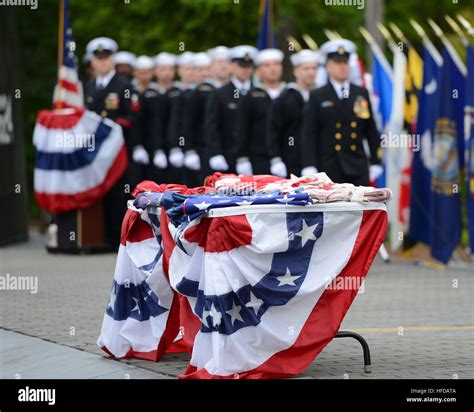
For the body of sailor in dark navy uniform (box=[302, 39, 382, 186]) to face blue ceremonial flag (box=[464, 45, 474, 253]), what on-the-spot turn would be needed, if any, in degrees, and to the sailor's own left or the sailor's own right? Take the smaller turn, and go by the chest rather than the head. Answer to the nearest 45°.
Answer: approximately 135° to the sailor's own left

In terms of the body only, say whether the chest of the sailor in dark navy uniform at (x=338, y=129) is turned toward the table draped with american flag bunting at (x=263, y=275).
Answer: yes

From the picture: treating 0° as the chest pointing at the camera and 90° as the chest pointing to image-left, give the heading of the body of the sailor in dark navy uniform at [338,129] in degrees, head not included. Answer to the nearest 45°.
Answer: approximately 0°

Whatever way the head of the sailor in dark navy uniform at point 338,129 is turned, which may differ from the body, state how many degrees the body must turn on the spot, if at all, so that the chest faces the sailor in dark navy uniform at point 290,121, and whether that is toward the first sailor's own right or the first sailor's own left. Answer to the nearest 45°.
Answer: approximately 135° to the first sailor's own right

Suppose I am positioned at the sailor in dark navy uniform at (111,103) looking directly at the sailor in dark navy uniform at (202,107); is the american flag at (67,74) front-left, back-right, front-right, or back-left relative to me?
back-left

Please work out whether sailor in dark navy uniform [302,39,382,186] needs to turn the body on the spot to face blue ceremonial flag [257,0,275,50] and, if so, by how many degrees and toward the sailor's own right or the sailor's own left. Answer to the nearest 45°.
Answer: approximately 180°

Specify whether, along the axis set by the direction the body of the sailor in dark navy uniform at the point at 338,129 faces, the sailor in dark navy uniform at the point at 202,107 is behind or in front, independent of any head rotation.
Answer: behind

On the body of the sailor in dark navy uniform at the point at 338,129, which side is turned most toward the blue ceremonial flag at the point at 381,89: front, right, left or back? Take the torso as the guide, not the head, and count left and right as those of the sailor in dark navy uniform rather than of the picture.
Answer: back

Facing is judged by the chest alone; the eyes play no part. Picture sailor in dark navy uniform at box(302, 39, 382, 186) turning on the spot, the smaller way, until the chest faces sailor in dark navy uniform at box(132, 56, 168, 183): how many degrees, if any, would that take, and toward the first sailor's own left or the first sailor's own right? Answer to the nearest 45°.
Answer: approximately 135° to the first sailor's own right

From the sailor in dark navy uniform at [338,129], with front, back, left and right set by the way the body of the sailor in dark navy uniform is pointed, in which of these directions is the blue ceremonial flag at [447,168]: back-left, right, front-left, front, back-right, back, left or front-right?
back-left

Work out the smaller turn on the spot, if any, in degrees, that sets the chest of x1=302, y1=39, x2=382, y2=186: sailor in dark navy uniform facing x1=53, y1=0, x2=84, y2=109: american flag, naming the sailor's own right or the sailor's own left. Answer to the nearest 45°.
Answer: approximately 135° to the sailor's own right

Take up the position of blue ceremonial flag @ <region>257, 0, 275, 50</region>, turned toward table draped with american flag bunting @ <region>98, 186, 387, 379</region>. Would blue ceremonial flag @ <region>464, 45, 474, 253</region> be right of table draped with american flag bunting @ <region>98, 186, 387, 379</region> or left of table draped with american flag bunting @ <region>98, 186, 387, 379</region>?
left
